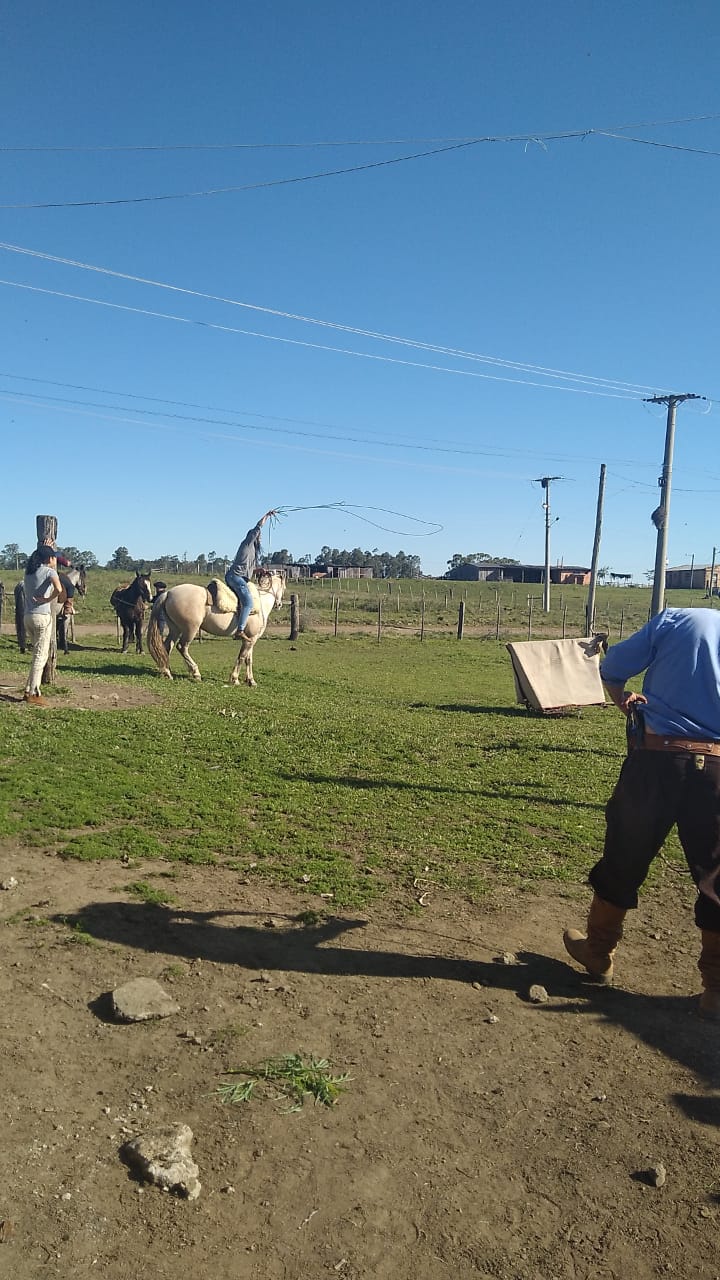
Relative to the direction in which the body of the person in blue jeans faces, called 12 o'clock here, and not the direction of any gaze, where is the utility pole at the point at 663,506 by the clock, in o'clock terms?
The utility pole is roughly at 11 o'clock from the person in blue jeans.

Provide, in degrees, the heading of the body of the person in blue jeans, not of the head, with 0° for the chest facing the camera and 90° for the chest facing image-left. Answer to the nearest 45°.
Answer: approximately 270°

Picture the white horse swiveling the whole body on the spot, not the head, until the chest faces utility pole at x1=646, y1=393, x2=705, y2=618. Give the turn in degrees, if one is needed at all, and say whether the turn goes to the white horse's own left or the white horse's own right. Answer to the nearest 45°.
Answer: approximately 45° to the white horse's own left

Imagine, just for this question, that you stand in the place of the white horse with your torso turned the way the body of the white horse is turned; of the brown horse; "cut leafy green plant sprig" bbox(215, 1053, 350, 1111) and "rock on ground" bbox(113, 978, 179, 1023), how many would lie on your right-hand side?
2

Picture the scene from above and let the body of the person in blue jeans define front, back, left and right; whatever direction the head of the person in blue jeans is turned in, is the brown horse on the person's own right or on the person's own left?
on the person's own left

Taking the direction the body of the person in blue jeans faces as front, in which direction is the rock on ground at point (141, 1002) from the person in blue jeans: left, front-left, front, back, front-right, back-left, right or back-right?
right

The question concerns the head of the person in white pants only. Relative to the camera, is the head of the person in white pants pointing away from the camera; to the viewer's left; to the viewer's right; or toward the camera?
to the viewer's right

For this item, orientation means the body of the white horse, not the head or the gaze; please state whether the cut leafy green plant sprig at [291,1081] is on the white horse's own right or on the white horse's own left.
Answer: on the white horse's own right

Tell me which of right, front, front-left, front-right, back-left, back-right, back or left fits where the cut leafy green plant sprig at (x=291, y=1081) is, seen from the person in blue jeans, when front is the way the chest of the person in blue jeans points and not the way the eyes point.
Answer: right

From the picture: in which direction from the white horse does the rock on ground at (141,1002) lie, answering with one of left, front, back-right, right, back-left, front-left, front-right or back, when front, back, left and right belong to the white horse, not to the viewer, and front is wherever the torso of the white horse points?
right

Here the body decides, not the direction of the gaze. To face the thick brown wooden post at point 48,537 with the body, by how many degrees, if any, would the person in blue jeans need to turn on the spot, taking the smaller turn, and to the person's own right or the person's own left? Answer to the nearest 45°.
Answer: approximately 135° to the person's own right

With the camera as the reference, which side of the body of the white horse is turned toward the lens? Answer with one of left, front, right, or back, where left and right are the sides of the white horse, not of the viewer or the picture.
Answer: right

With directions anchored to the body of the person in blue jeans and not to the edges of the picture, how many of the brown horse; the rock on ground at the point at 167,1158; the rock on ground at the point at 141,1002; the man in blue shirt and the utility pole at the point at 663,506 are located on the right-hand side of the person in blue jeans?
3

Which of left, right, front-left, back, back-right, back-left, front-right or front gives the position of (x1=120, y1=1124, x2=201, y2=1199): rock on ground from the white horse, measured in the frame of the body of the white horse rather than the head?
right

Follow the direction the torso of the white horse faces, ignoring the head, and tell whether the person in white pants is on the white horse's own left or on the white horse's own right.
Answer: on the white horse's own right
